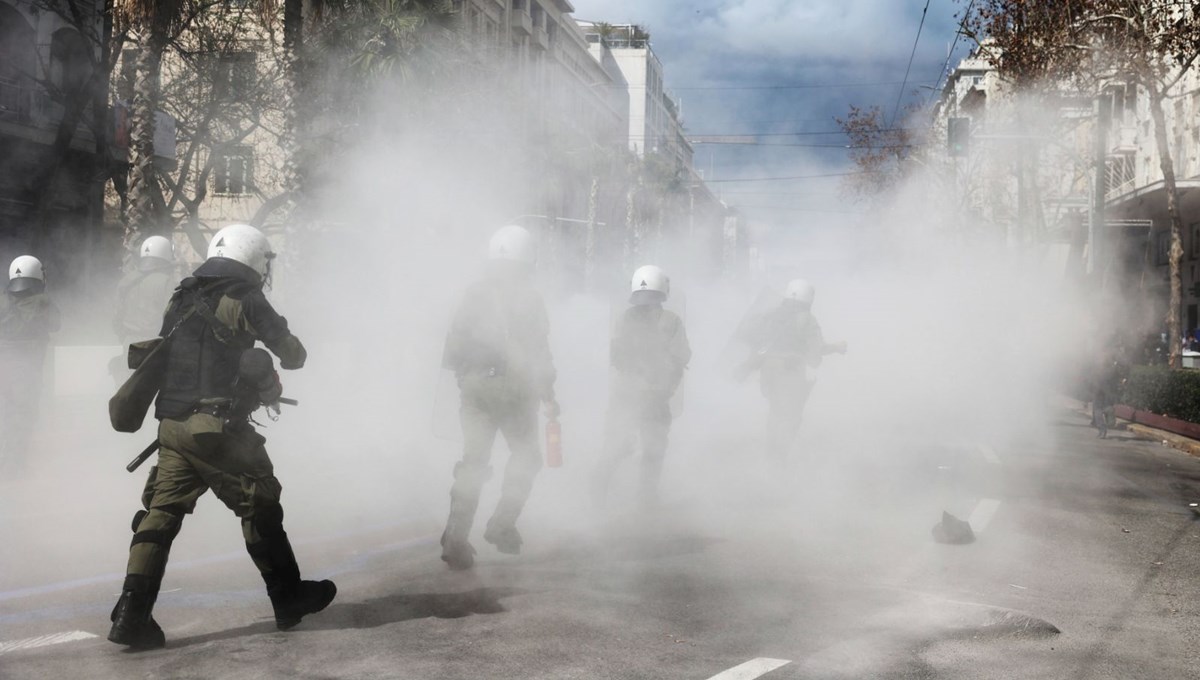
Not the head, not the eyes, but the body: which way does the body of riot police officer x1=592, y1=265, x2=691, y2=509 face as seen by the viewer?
away from the camera

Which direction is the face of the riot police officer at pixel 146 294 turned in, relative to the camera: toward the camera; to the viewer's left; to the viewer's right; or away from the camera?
away from the camera

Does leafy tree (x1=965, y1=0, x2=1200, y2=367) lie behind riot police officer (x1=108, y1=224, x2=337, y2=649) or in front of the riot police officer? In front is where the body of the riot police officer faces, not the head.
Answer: in front

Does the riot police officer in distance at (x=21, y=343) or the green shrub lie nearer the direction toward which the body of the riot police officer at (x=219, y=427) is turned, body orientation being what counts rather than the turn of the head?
the green shrub

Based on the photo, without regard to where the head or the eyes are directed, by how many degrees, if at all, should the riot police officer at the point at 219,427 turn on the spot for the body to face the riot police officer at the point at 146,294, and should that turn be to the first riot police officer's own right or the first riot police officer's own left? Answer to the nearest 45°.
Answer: approximately 45° to the first riot police officer's own left

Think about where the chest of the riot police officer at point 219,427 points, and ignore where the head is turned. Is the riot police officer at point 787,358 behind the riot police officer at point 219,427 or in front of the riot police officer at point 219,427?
in front

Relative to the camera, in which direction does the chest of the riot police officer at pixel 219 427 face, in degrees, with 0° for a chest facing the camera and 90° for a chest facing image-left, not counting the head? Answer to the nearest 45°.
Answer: approximately 225°

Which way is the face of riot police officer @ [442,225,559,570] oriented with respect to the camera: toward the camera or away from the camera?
away from the camera

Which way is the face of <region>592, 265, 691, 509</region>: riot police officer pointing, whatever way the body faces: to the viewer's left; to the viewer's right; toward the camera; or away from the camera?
away from the camera

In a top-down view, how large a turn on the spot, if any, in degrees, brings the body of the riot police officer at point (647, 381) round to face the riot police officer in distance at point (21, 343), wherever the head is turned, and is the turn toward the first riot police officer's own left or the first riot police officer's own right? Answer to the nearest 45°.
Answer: approximately 90° to the first riot police officer's own left

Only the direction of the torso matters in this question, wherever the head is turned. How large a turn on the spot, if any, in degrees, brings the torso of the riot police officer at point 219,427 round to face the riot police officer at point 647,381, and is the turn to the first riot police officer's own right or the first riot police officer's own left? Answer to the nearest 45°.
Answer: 0° — they already face them

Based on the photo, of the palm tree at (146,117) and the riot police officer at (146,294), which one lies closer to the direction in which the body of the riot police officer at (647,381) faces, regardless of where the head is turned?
the palm tree
